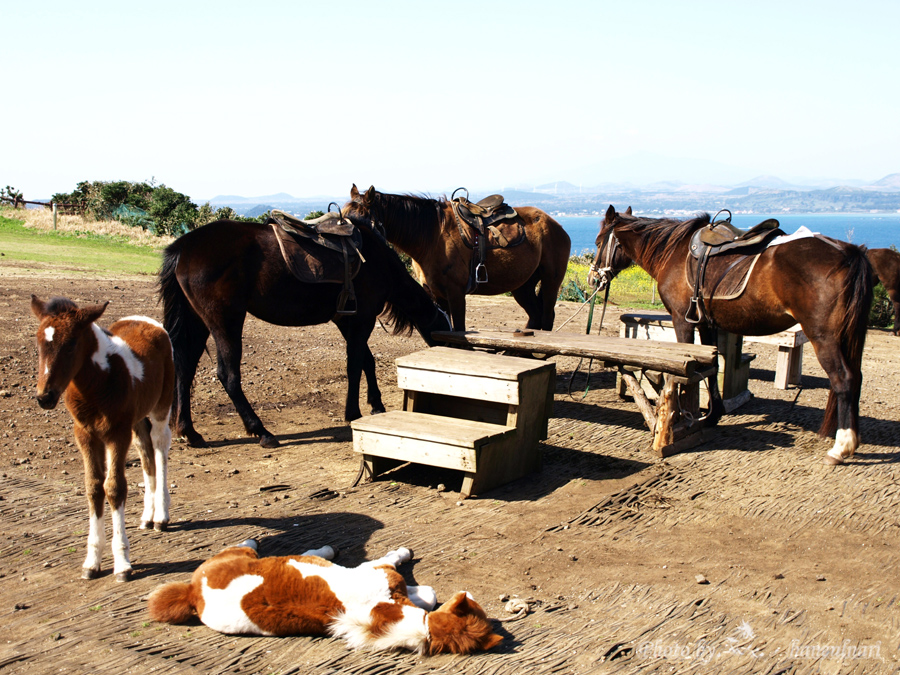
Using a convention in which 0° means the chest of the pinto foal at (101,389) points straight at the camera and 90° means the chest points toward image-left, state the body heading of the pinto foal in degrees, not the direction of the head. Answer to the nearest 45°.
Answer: approximately 45°

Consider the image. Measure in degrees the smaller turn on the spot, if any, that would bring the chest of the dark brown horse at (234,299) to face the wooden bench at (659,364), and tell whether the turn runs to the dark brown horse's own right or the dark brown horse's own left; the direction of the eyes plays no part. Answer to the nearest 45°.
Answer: approximately 45° to the dark brown horse's own right

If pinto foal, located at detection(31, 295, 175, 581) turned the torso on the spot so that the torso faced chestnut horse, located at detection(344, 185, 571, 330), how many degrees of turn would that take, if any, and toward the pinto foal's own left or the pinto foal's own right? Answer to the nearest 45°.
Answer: approximately 180°

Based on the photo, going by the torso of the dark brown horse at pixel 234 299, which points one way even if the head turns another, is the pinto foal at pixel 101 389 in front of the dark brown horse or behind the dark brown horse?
behind

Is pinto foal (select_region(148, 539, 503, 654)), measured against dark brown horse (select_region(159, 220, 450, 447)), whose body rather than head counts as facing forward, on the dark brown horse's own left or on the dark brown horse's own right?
on the dark brown horse's own right
